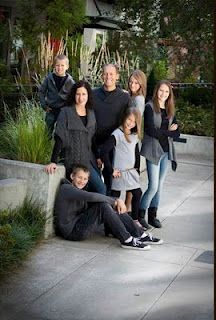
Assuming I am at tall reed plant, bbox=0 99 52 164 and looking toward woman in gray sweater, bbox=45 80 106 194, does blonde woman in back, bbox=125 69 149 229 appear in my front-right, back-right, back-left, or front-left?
front-left

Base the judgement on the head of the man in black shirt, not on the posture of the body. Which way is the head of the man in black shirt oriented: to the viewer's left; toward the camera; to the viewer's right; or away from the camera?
toward the camera

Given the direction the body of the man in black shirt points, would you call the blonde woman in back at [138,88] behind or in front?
behind

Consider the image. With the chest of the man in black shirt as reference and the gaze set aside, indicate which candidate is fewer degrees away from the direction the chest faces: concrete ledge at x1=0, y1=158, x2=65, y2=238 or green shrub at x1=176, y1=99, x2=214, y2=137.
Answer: the concrete ledge

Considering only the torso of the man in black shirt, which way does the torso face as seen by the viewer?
toward the camera

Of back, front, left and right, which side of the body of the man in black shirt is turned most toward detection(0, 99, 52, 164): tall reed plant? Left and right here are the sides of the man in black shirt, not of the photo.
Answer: right

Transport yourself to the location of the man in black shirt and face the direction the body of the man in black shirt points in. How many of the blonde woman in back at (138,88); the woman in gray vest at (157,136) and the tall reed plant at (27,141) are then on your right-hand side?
1

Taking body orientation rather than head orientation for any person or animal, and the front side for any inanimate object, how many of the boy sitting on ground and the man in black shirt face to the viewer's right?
1

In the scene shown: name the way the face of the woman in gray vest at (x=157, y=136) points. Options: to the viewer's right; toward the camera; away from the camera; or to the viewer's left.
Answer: toward the camera

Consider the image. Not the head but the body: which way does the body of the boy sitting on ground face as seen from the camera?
to the viewer's right
